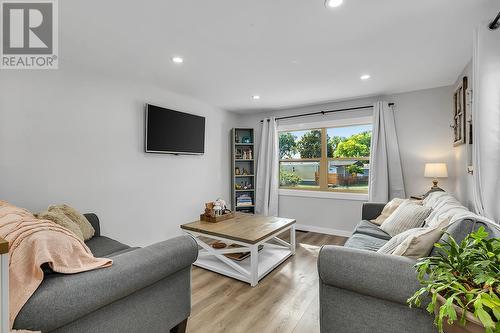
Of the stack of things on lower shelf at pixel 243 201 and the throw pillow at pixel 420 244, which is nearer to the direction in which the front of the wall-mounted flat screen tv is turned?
the throw pillow

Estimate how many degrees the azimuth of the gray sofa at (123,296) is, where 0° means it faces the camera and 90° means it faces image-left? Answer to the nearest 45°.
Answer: approximately 225°

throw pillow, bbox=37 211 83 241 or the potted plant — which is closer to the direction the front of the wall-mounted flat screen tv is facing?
the potted plant

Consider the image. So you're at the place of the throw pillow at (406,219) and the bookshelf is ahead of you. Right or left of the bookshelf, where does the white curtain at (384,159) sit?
right

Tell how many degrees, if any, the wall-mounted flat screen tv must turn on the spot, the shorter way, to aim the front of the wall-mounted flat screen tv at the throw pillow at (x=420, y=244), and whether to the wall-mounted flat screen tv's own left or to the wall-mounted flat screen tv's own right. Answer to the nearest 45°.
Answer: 0° — it already faces it

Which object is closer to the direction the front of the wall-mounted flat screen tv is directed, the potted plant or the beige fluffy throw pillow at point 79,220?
the potted plant

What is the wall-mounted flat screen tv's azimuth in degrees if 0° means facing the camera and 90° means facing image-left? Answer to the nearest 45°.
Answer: approximately 315°

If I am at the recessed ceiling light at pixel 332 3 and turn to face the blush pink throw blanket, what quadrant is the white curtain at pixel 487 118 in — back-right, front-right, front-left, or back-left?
back-left

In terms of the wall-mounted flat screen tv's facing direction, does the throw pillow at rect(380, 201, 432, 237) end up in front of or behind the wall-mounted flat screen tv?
in front

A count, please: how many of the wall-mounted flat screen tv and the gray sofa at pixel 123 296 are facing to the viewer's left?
0

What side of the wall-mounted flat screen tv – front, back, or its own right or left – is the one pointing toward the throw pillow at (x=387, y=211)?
front

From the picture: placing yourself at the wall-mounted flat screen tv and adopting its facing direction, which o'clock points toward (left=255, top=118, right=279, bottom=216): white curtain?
The white curtain is roughly at 10 o'clock from the wall-mounted flat screen tv.
